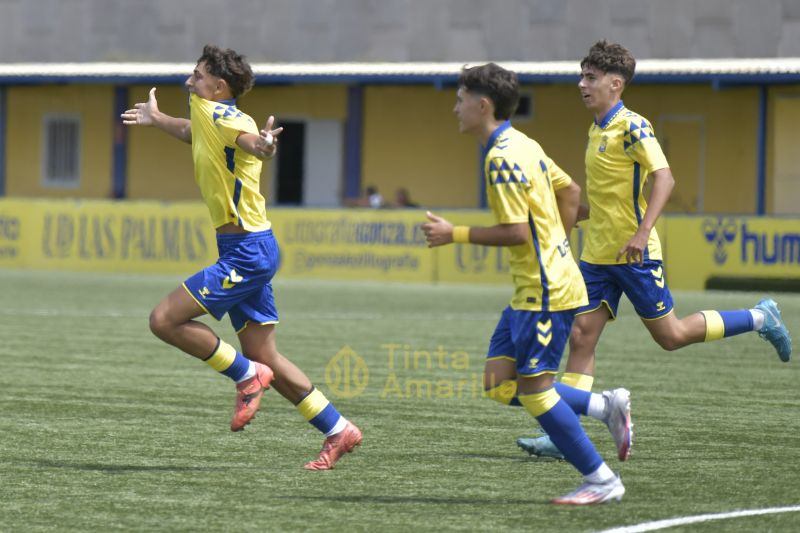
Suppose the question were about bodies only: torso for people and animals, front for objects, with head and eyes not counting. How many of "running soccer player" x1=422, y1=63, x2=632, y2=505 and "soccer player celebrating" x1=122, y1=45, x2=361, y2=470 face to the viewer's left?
2

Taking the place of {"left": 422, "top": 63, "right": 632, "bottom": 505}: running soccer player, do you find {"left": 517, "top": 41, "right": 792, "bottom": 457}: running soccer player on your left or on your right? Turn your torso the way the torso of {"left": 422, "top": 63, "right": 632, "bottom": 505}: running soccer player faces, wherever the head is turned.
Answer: on your right

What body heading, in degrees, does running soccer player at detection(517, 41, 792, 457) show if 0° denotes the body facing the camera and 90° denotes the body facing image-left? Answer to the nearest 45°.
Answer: approximately 45°

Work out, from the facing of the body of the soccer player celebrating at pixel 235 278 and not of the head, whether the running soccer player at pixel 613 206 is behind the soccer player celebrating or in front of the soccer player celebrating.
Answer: behind

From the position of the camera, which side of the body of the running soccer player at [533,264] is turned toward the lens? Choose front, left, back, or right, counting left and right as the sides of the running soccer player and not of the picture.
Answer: left

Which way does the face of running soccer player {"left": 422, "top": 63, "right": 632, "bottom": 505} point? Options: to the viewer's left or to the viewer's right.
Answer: to the viewer's left

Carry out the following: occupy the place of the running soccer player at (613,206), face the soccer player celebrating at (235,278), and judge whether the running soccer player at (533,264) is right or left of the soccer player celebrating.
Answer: left

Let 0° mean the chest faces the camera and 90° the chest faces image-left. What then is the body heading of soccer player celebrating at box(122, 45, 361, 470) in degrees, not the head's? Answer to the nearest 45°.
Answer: approximately 90°
